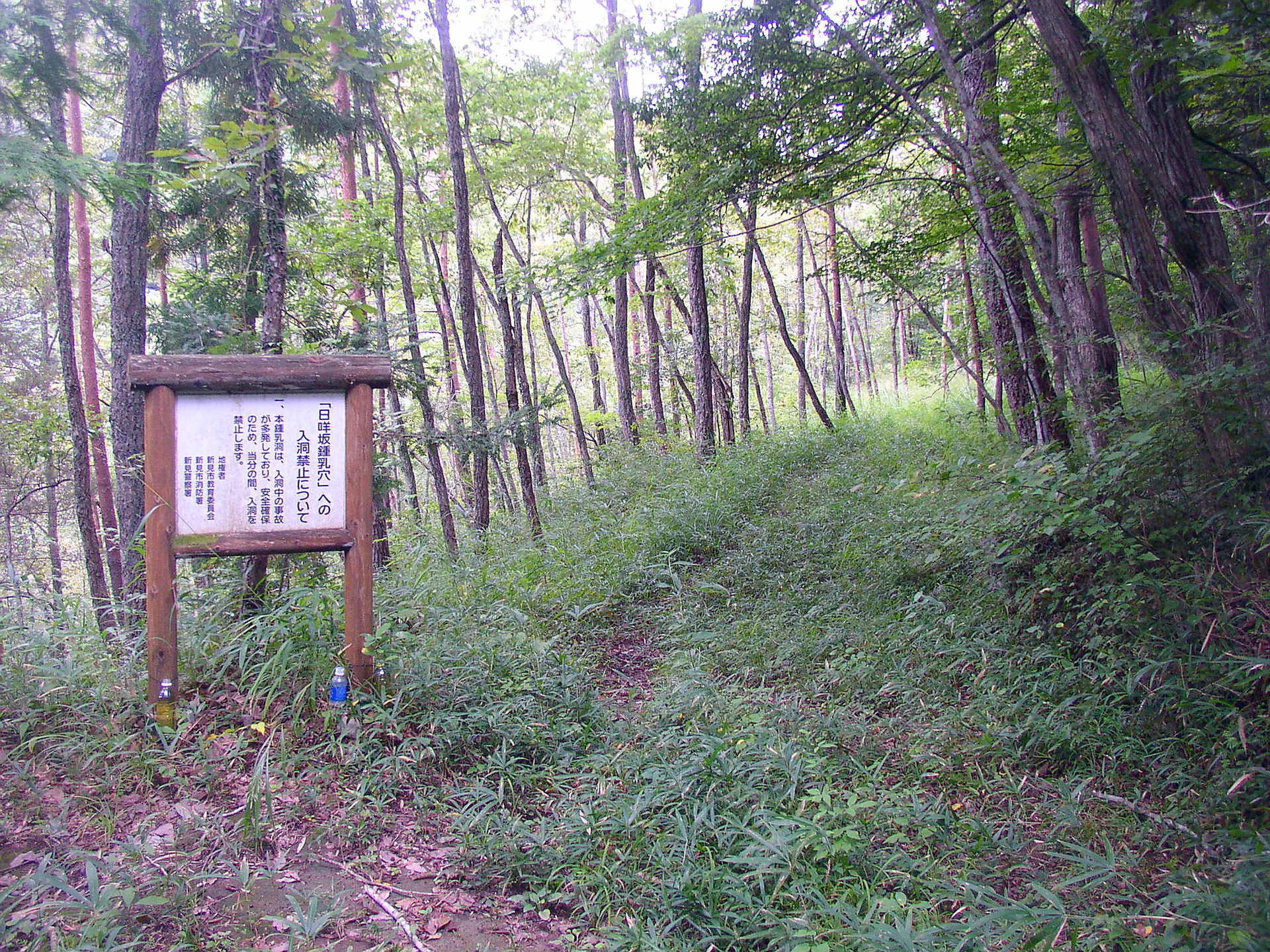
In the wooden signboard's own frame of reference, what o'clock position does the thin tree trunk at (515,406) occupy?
The thin tree trunk is roughly at 7 o'clock from the wooden signboard.

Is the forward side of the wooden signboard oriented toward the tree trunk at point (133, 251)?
no

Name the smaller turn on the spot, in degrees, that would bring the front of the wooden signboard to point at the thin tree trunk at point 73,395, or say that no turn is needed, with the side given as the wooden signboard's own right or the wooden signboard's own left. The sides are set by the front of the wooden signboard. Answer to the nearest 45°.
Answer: approximately 180°

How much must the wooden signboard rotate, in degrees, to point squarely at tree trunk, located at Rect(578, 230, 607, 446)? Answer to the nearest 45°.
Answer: approximately 135° to its left

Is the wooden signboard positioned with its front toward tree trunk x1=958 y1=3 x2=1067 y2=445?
no

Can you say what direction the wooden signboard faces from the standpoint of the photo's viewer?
facing the viewer

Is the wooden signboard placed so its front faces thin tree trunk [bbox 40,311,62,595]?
no

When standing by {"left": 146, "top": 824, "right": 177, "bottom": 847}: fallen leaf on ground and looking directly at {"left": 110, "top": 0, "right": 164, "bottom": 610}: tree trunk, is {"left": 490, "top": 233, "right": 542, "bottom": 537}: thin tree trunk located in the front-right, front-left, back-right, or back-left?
front-right

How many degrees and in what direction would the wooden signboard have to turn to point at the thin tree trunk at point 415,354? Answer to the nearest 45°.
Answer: approximately 180°

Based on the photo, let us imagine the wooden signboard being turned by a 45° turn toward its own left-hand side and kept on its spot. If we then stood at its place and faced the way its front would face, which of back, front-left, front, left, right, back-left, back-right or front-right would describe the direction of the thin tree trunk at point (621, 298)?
left

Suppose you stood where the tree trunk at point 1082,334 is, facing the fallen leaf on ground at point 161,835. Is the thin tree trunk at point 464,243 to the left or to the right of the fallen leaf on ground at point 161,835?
right
